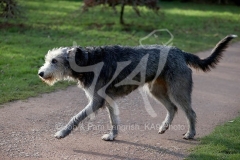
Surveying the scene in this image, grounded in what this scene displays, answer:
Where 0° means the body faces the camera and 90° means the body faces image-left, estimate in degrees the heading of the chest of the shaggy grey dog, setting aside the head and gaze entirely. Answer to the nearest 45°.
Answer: approximately 90°
